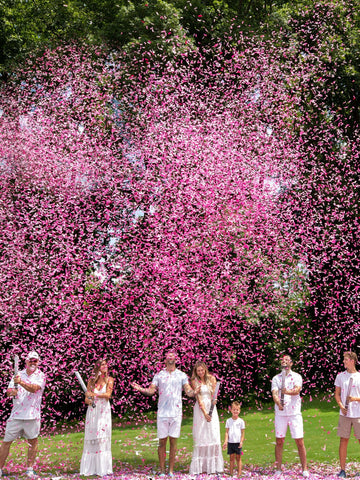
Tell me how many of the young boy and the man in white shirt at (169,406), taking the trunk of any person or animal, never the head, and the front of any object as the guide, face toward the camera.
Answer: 2

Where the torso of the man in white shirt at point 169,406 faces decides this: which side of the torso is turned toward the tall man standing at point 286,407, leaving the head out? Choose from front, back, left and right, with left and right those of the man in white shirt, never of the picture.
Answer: left

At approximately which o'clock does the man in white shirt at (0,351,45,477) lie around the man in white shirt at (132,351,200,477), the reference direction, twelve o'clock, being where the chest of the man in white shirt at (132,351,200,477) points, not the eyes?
the man in white shirt at (0,351,45,477) is roughly at 3 o'clock from the man in white shirt at (132,351,200,477).

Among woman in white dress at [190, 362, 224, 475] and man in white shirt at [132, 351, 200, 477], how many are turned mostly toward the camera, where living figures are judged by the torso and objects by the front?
2

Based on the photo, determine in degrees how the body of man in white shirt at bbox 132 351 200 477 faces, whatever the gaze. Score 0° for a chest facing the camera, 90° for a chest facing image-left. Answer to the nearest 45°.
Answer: approximately 0°

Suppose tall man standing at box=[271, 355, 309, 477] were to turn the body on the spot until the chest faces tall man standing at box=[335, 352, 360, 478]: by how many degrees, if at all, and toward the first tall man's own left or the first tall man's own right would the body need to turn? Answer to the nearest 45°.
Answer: approximately 90° to the first tall man's own left

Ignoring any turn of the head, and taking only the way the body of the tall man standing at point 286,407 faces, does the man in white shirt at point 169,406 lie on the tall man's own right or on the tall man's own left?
on the tall man's own right

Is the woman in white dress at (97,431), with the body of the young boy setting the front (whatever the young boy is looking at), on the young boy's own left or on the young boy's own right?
on the young boy's own right
